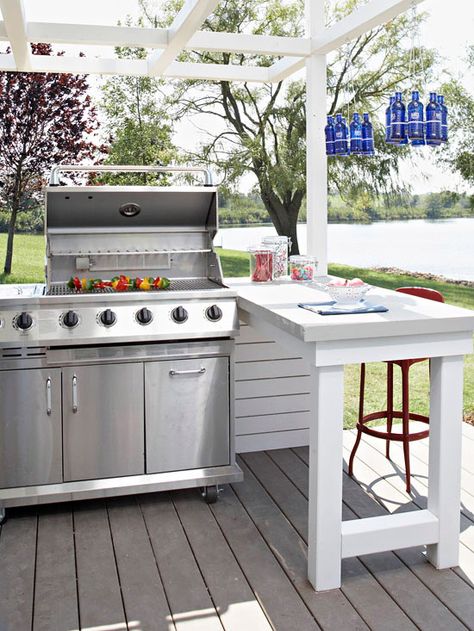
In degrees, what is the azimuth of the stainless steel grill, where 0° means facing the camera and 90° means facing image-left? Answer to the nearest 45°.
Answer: approximately 0°

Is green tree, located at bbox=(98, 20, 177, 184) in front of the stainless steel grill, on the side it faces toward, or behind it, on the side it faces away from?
behind

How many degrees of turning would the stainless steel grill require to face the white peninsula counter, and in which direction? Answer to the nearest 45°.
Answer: approximately 45° to its left

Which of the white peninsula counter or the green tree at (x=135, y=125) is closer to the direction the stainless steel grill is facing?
the white peninsula counter

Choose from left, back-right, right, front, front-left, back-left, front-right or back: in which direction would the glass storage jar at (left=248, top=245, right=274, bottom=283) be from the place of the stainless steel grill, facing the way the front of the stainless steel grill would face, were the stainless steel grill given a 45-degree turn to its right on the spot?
back

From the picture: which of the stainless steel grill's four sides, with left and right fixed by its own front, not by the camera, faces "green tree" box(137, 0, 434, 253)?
back

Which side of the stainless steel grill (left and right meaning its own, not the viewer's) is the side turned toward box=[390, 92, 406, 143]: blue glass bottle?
left

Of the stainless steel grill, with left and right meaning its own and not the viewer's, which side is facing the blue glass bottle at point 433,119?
left

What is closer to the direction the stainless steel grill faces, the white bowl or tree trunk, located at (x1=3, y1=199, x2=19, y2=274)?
the white bowl

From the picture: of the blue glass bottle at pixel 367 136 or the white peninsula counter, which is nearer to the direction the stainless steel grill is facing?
the white peninsula counter

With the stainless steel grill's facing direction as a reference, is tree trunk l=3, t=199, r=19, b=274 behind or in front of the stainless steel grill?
behind
